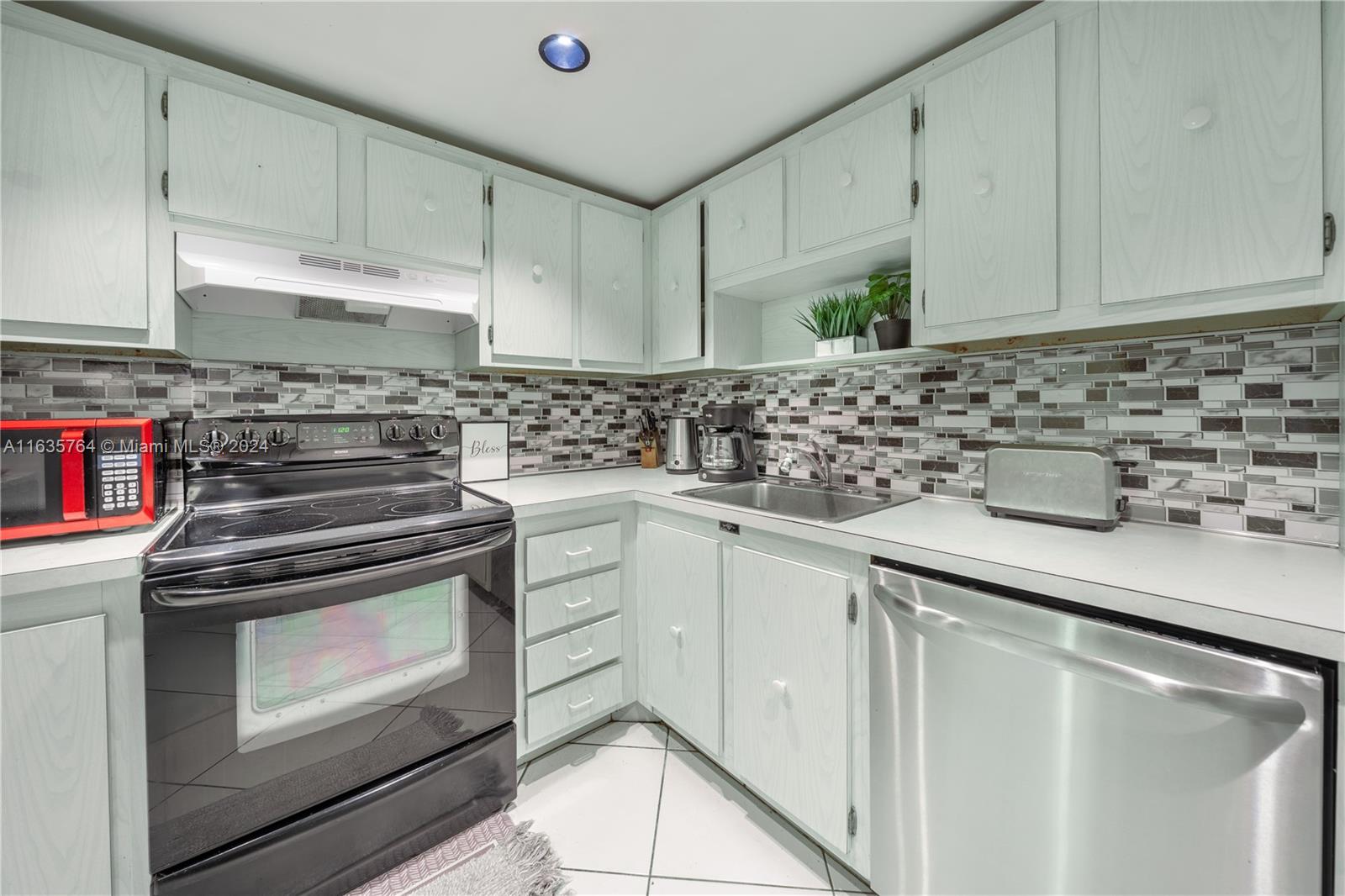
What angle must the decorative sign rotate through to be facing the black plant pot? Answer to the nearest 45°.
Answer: approximately 45° to its left

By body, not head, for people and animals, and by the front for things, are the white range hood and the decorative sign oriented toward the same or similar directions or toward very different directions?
same or similar directions

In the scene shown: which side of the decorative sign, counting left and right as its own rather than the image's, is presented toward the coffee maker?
left

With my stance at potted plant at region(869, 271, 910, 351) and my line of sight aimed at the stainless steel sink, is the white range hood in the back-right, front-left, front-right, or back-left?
front-left

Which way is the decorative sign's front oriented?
toward the camera

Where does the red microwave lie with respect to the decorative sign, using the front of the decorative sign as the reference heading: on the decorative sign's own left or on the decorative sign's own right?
on the decorative sign's own right

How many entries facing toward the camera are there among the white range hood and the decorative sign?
2

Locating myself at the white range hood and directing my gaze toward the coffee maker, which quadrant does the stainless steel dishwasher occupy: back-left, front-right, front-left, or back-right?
front-right

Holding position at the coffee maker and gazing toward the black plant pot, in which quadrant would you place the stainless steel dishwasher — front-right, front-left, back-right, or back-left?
front-right

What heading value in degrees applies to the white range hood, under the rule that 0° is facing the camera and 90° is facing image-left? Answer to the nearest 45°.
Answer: approximately 0°

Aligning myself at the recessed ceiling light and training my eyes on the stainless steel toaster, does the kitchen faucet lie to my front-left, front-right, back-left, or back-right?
front-left

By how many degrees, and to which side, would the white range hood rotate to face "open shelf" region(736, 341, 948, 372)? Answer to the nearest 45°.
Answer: approximately 45° to its left

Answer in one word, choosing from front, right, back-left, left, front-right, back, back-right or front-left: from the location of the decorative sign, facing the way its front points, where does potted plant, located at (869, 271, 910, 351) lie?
front-left

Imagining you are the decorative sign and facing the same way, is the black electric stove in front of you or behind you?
in front
